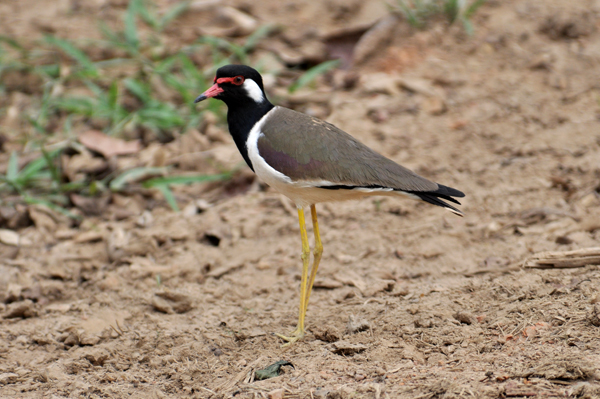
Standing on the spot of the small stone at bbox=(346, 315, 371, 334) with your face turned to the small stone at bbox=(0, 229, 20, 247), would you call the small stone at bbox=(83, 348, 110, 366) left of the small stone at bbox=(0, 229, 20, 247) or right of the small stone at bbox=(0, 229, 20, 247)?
left

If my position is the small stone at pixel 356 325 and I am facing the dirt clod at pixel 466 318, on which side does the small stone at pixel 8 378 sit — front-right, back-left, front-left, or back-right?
back-right

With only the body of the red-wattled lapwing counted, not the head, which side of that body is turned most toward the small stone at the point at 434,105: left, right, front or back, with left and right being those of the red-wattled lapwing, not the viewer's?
right

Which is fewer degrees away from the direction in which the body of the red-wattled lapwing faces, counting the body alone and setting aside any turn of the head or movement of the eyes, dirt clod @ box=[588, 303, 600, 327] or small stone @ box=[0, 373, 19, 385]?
the small stone

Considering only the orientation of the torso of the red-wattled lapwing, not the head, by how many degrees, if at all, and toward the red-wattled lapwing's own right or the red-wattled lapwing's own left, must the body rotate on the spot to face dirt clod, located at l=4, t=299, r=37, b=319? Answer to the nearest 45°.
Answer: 0° — it already faces it

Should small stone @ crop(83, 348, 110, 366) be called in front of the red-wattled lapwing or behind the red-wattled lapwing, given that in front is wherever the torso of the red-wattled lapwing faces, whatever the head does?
in front

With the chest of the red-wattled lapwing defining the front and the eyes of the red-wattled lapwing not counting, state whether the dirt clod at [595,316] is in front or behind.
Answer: behind

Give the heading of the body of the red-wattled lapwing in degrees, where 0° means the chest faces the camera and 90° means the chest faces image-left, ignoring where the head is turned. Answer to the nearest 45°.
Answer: approximately 90°

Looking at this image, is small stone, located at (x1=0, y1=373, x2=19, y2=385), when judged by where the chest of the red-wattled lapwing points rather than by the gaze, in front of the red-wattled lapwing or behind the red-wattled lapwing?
in front
